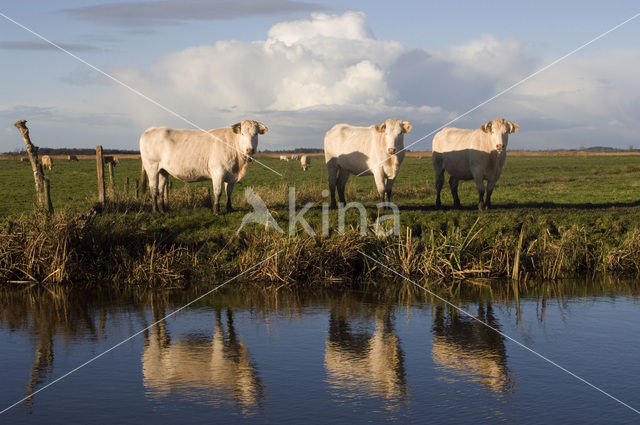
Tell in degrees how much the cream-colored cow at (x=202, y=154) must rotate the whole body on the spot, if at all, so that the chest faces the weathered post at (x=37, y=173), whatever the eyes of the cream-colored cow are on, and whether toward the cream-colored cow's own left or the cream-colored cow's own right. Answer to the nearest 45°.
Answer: approximately 180°

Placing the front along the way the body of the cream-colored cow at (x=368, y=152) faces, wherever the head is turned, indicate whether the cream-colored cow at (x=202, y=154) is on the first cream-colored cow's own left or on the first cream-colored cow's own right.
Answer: on the first cream-colored cow's own right

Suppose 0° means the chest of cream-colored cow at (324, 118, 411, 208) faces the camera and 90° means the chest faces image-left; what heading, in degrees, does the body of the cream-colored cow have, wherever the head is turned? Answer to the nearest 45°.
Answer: approximately 315°

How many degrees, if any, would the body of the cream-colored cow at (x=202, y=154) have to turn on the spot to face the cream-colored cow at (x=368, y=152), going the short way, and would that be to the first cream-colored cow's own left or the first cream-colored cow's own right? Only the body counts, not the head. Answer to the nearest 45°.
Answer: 0° — it already faces it

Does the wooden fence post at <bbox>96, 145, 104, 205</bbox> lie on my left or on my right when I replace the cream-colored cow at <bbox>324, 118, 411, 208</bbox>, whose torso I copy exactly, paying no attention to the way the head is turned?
on my right

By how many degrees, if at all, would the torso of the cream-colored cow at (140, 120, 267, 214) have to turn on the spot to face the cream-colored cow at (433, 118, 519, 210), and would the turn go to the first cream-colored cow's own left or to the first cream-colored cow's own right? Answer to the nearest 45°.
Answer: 0° — it already faces it

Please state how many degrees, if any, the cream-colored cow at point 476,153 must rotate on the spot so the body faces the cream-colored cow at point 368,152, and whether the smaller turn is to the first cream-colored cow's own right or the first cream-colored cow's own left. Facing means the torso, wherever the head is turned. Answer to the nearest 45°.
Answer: approximately 135° to the first cream-colored cow's own right

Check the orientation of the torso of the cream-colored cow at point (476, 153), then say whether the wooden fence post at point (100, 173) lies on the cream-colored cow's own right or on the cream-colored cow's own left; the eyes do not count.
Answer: on the cream-colored cow's own right

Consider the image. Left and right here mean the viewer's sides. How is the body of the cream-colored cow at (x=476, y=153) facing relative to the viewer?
facing the viewer and to the right of the viewer

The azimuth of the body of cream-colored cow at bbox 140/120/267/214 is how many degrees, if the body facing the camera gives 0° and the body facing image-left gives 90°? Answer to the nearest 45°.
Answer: approximately 270°
